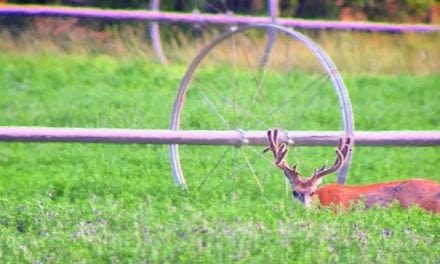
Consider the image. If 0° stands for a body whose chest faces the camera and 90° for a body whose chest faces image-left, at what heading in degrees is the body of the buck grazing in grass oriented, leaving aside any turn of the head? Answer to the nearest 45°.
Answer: approximately 90°

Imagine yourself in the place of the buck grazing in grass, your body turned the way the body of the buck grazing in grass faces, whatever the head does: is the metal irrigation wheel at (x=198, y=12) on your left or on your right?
on your right
